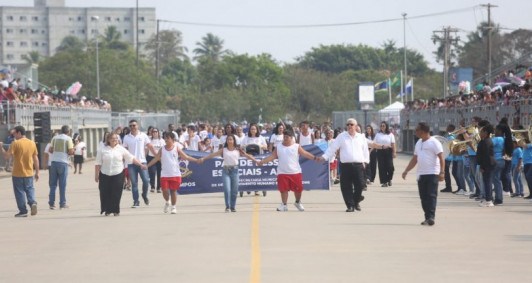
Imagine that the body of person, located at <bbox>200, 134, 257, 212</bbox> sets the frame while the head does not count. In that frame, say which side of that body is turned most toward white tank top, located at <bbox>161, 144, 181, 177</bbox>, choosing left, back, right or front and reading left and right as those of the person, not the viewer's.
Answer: right

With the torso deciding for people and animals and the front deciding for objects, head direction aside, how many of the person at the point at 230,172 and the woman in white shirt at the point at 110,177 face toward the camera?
2

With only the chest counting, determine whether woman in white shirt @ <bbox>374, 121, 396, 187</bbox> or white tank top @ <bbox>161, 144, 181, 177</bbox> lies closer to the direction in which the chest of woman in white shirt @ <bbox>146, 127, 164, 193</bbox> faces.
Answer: the white tank top

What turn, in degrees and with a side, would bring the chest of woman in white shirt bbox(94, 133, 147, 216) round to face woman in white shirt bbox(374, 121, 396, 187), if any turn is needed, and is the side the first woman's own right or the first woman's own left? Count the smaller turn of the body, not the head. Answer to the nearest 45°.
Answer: approximately 135° to the first woman's own left
